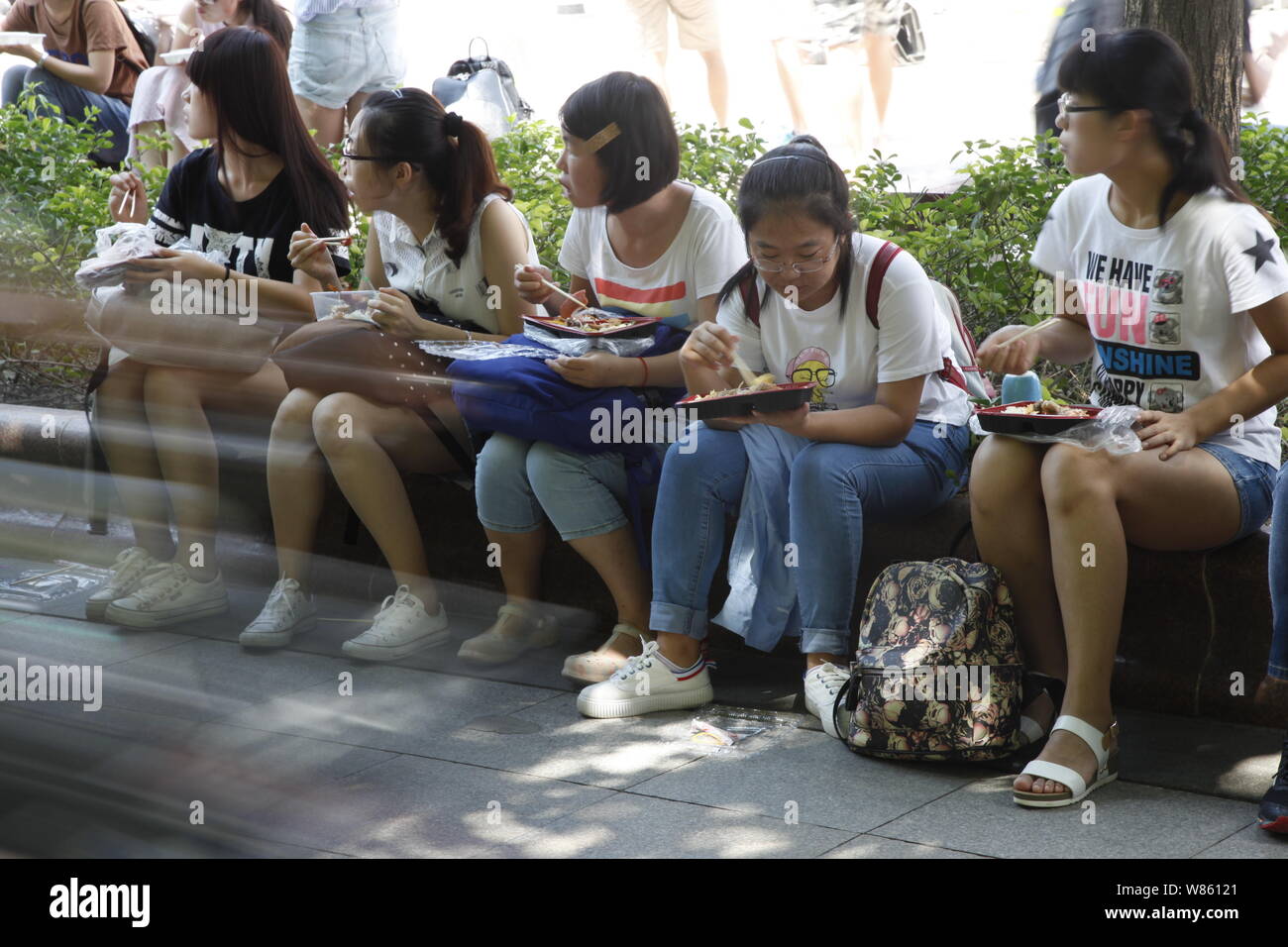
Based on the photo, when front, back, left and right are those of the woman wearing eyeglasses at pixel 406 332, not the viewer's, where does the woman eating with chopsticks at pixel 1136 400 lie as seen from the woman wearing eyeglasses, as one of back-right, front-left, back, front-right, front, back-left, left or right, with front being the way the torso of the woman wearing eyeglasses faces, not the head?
left

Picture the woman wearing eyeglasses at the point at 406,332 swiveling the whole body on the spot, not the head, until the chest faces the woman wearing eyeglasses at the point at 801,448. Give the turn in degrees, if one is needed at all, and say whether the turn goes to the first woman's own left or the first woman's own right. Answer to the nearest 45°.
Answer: approximately 90° to the first woman's own left

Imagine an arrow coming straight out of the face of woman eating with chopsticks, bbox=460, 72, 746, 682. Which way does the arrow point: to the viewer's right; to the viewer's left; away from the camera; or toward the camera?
to the viewer's left

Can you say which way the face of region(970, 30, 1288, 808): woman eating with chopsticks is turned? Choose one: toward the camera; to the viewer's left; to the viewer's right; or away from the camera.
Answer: to the viewer's left

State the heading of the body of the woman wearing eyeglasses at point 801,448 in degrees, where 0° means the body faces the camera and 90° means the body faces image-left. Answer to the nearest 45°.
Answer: approximately 45°

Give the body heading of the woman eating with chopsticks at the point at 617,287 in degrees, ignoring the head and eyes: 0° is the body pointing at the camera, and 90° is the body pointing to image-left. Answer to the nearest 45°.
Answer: approximately 45°

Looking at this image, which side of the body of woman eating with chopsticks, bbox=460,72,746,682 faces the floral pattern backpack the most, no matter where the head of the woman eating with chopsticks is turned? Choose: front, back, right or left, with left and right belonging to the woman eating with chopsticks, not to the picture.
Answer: left

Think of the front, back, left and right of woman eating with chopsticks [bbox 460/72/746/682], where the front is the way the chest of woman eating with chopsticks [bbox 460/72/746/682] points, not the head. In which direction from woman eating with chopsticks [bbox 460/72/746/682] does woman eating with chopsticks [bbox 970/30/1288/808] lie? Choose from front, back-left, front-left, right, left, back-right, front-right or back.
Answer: left

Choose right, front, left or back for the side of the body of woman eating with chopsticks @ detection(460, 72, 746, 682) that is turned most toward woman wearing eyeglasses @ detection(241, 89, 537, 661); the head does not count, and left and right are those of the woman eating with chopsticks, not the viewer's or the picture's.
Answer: right

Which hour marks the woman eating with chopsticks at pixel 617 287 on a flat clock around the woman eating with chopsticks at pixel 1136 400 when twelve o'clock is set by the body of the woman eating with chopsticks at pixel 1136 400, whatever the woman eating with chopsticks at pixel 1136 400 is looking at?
the woman eating with chopsticks at pixel 617 287 is roughly at 2 o'clock from the woman eating with chopsticks at pixel 1136 400.
